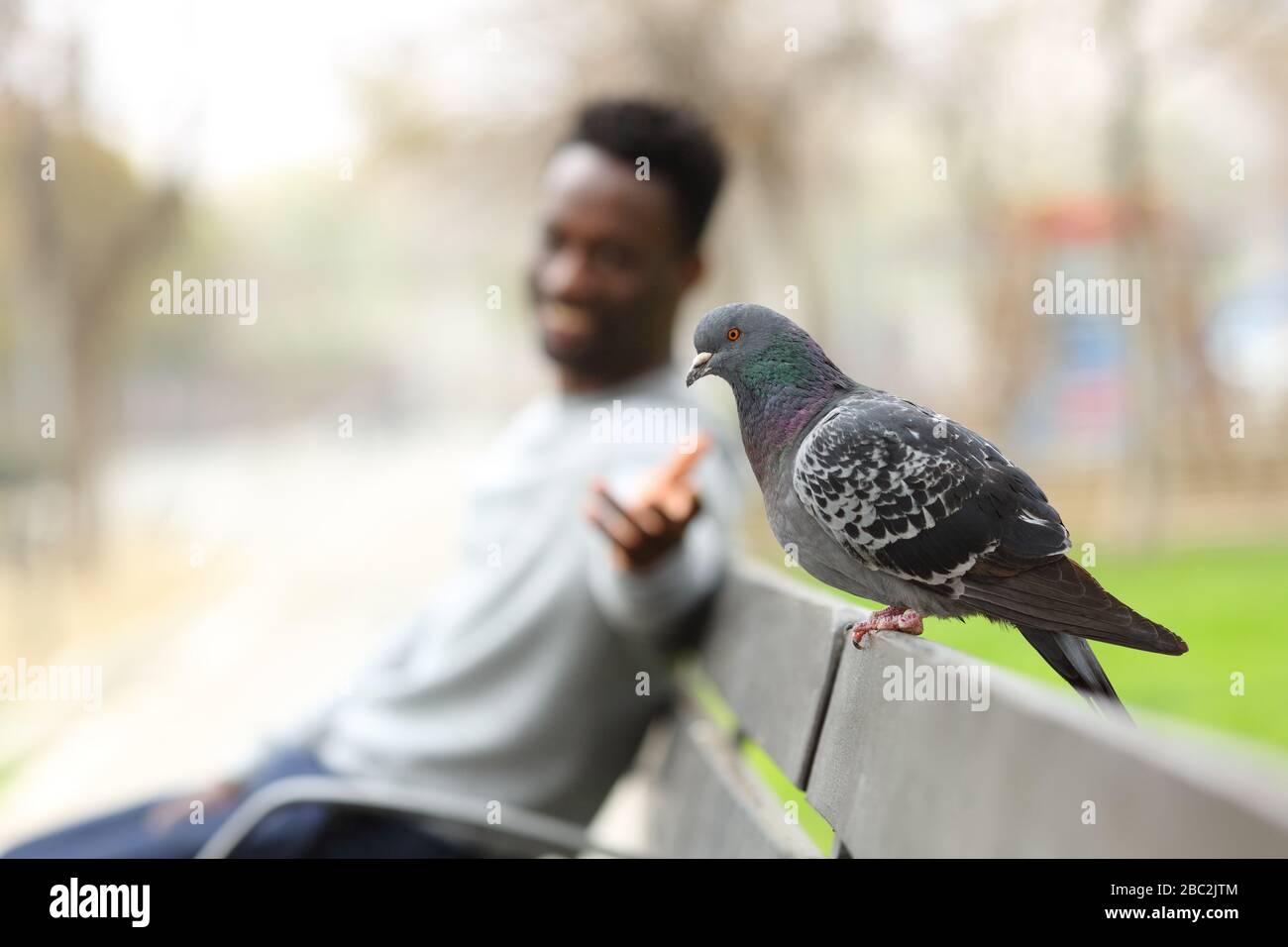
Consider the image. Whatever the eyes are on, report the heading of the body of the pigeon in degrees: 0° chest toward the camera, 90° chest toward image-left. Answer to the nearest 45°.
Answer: approximately 90°

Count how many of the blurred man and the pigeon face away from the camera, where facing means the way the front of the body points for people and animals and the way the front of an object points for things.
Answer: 0

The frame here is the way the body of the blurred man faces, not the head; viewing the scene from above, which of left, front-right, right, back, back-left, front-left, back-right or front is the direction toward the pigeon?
front-left
